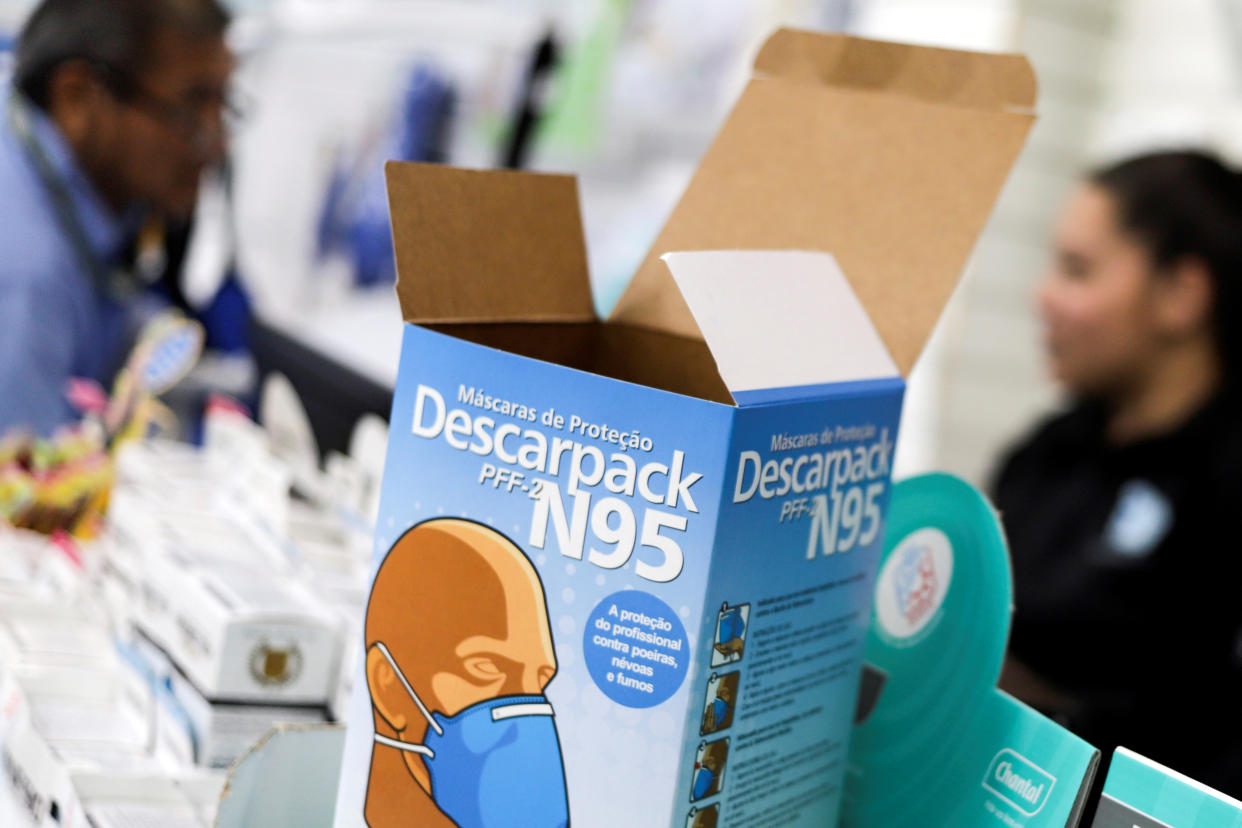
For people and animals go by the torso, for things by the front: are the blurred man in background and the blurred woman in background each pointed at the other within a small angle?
yes

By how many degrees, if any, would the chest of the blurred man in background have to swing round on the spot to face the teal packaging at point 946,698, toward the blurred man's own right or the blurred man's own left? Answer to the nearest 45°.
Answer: approximately 90° to the blurred man's own right

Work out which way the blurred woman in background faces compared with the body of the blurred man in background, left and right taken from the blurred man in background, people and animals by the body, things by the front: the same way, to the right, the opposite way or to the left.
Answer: the opposite way

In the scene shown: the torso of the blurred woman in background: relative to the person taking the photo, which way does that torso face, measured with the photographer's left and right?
facing the viewer and to the left of the viewer

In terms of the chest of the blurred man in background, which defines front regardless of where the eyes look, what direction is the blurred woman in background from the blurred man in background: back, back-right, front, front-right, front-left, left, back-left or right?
front

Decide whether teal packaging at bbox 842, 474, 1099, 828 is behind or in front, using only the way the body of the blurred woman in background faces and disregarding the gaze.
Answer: in front

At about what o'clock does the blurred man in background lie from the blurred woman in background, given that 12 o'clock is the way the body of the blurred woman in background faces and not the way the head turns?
The blurred man in background is roughly at 12 o'clock from the blurred woman in background.

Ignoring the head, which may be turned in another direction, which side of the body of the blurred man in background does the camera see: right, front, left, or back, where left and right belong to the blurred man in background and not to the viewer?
right

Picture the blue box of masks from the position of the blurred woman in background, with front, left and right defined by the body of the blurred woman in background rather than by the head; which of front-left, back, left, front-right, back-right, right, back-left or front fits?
front-left

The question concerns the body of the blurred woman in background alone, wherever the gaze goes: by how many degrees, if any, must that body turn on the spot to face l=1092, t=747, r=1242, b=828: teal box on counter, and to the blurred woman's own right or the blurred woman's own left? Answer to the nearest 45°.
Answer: approximately 45° to the blurred woman's own left

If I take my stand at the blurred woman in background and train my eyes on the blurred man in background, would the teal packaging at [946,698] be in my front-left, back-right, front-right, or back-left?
front-left
